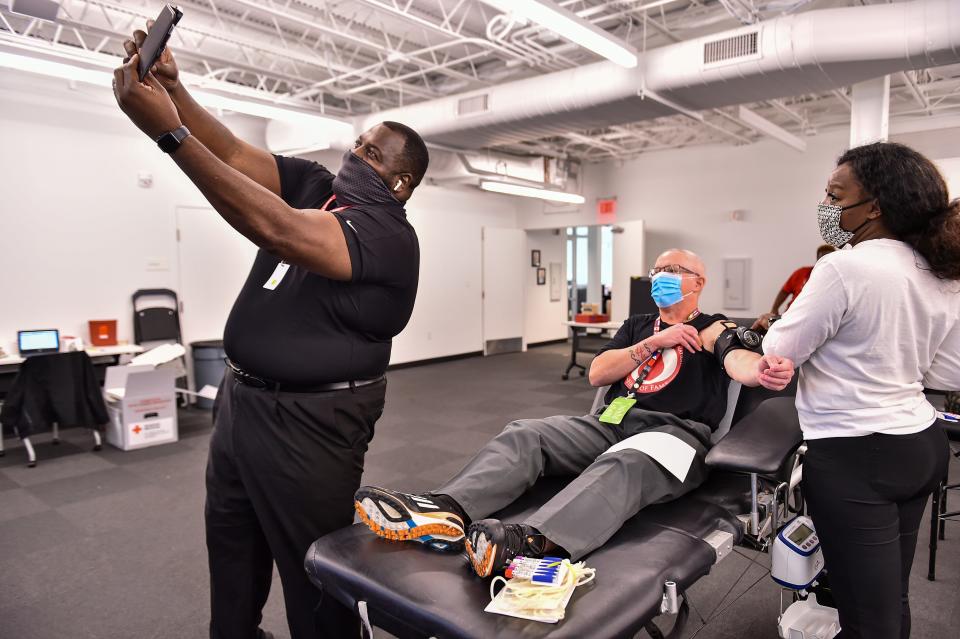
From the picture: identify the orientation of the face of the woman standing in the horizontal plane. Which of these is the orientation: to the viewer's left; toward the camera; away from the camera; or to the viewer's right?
to the viewer's left

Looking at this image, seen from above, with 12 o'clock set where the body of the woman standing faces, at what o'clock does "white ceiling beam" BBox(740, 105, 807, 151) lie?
The white ceiling beam is roughly at 1 o'clock from the woman standing.

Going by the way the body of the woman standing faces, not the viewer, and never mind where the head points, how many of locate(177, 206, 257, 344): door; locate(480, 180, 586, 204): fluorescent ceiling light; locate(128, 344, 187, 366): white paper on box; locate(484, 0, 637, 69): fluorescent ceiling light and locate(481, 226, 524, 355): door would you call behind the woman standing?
0

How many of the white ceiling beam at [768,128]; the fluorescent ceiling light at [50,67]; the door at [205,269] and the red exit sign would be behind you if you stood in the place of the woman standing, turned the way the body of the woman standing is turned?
0

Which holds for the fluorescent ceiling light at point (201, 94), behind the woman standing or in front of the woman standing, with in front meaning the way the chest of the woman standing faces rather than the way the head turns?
in front

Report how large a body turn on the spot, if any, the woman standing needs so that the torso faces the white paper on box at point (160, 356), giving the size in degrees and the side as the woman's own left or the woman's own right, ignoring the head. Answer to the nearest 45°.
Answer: approximately 45° to the woman's own left

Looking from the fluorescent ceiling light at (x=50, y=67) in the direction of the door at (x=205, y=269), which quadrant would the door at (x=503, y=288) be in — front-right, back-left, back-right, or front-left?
front-right

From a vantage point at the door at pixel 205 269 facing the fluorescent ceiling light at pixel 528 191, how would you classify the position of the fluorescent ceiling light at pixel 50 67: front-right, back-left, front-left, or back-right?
back-right

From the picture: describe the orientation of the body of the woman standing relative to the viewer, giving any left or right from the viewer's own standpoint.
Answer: facing away from the viewer and to the left of the viewer

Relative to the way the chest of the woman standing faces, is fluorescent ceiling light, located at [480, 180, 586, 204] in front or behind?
in front
